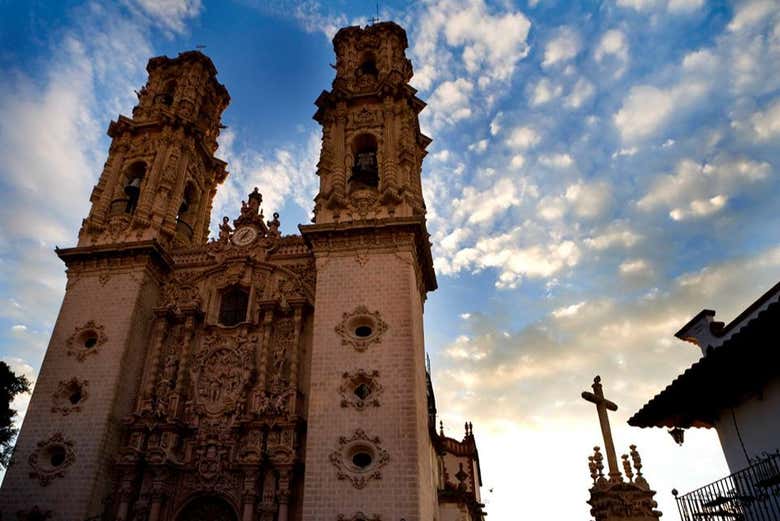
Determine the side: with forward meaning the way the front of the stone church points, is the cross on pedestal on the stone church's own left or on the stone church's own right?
on the stone church's own left

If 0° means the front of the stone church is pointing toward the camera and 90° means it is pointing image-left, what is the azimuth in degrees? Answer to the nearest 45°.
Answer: approximately 0°
